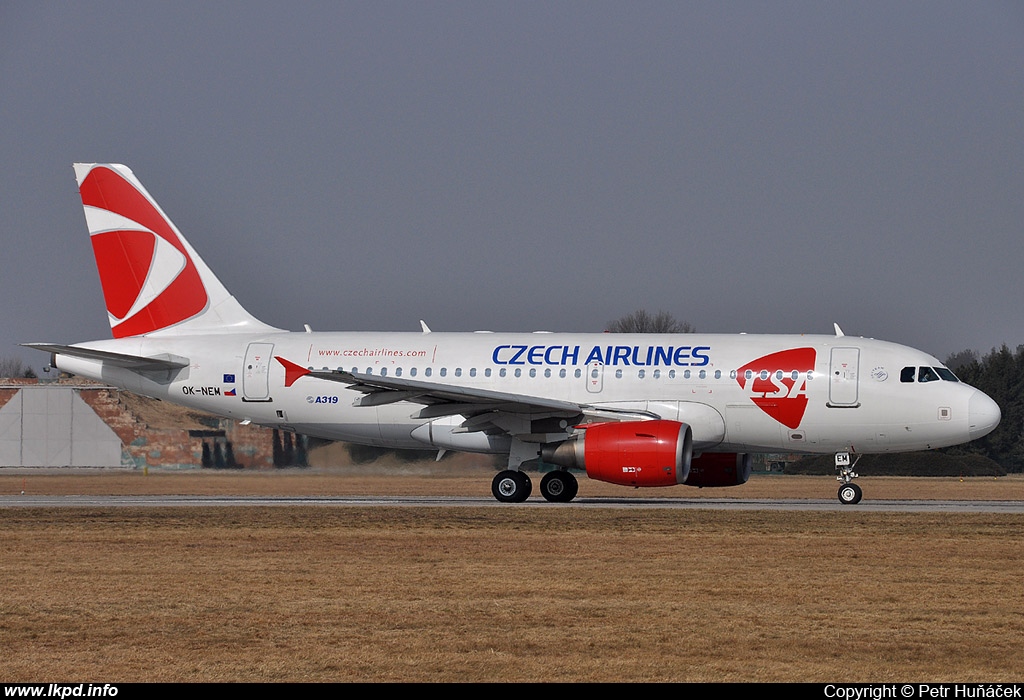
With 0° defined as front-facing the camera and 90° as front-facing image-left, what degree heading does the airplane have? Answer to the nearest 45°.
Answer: approximately 270°
